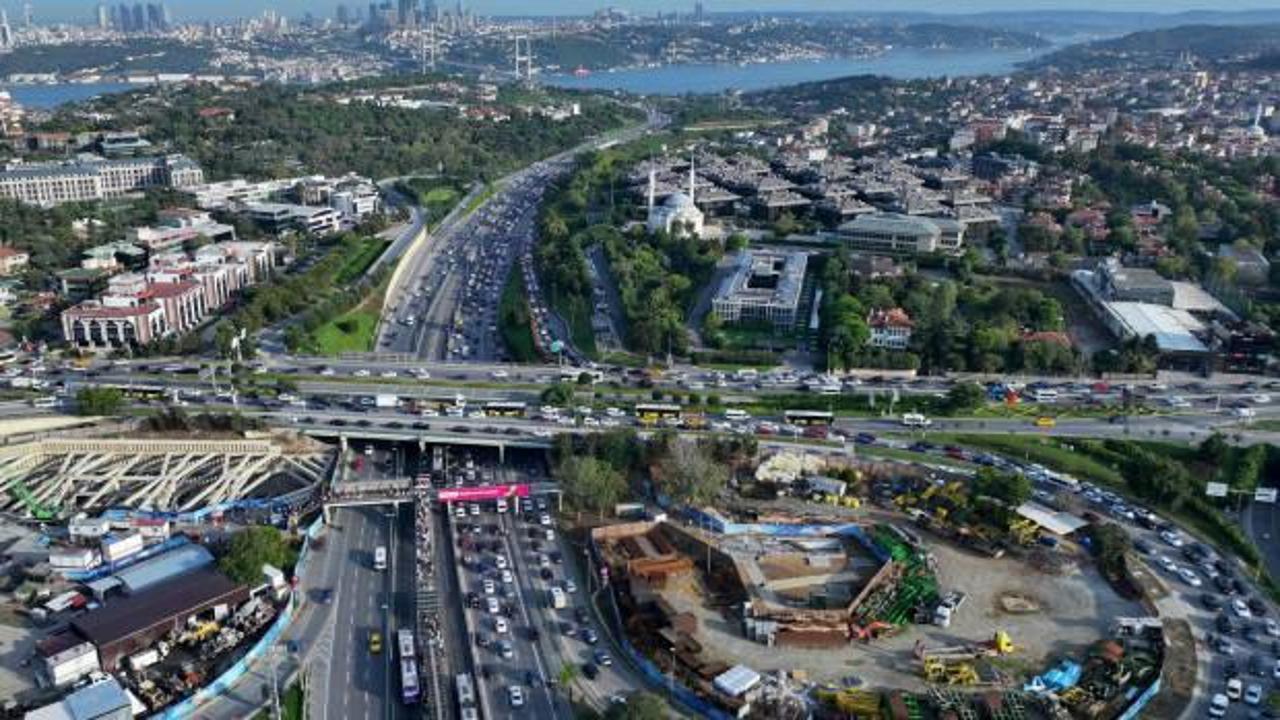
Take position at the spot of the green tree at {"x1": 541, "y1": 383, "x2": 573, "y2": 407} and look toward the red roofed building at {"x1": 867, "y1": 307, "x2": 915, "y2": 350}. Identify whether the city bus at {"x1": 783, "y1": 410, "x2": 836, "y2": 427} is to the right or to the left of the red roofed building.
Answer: right

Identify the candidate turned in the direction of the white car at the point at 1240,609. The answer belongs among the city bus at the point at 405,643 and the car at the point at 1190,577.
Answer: the car

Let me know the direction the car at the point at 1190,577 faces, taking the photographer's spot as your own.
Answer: facing the viewer and to the right of the viewer

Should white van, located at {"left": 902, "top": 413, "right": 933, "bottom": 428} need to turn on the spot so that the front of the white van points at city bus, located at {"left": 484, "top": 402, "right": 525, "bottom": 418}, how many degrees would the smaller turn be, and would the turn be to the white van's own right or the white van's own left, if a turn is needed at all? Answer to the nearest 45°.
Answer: approximately 180°

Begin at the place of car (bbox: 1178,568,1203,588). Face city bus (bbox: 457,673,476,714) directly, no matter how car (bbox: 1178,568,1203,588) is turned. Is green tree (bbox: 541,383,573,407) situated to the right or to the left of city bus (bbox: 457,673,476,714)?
right

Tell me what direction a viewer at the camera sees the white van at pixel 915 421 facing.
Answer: facing to the right of the viewer

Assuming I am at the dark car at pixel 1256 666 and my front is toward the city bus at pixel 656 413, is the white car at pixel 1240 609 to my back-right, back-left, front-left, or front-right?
front-right

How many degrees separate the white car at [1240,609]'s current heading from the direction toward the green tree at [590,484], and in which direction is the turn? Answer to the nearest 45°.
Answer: approximately 135° to its right

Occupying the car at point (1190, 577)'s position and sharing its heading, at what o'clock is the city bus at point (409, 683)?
The city bus is roughly at 3 o'clock from the car.

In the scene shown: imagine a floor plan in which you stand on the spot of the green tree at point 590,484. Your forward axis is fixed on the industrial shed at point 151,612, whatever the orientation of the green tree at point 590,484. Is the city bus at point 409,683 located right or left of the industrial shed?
left
